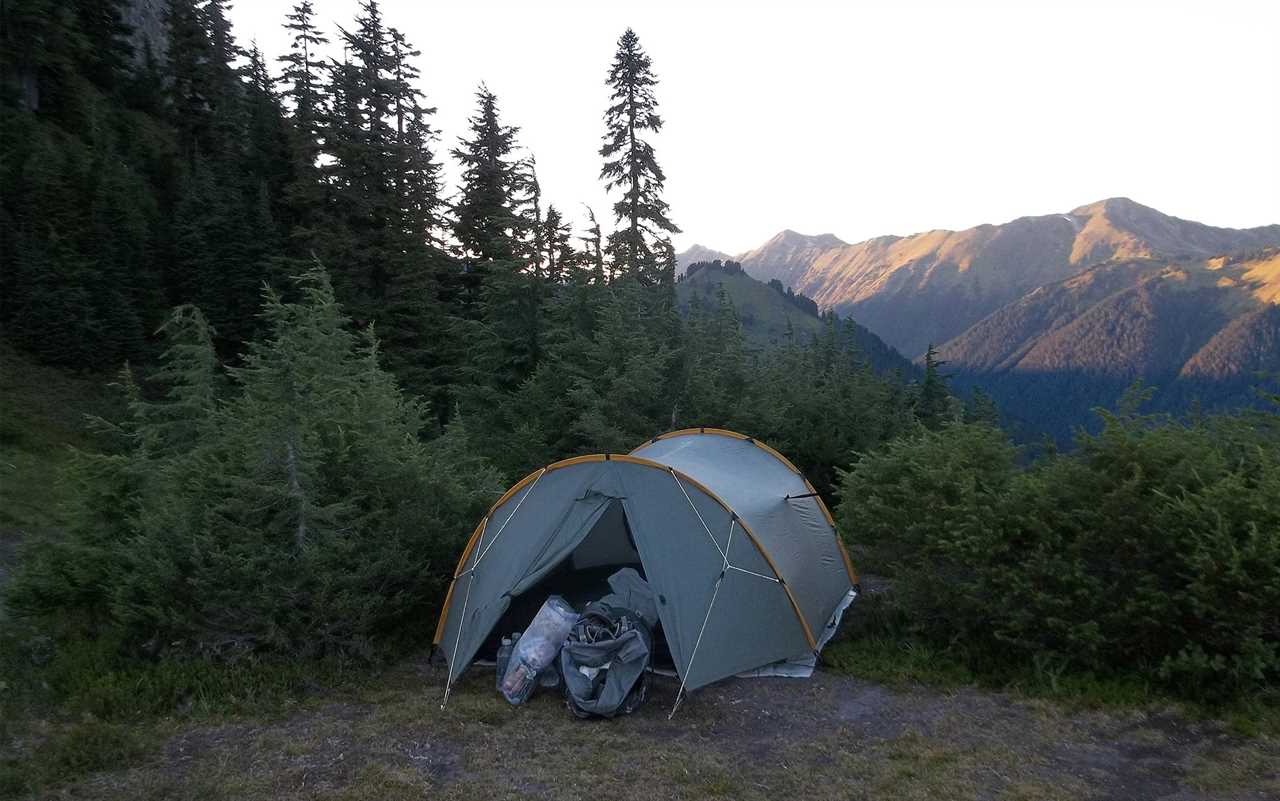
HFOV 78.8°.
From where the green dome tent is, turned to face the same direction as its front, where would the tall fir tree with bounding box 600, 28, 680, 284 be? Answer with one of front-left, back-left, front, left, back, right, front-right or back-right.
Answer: back-right

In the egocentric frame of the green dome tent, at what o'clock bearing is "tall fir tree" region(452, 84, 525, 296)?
The tall fir tree is roughly at 4 o'clock from the green dome tent.

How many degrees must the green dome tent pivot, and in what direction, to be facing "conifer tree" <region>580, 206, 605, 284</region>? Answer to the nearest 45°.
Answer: approximately 135° to its right

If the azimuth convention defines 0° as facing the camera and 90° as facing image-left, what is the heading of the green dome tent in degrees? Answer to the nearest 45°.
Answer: approximately 45°

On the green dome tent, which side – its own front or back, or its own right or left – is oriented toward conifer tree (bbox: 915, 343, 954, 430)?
back
